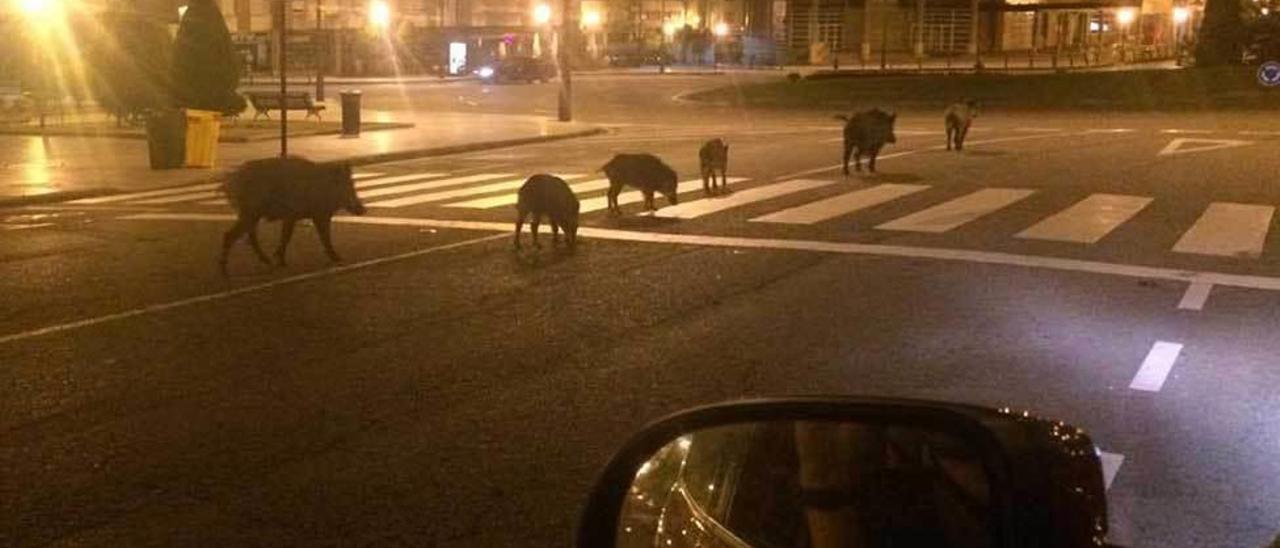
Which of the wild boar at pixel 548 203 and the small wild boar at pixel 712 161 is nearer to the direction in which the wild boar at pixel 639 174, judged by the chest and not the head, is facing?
the small wild boar

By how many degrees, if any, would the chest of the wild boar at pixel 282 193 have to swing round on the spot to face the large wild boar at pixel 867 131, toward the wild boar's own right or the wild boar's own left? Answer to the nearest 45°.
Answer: approximately 45° to the wild boar's own left

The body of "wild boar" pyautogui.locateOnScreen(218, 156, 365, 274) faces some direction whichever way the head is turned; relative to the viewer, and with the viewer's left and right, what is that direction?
facing to the right of the viewer

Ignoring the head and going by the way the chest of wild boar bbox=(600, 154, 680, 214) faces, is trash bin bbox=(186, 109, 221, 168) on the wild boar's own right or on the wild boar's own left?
on the wild boar's own left

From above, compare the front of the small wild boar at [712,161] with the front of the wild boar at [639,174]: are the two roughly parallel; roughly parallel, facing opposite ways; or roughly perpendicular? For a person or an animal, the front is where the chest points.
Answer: roughly perpendicular

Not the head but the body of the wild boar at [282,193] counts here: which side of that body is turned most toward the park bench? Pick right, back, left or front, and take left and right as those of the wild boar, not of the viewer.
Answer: left

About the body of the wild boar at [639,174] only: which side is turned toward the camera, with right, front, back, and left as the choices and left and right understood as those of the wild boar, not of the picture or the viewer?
right

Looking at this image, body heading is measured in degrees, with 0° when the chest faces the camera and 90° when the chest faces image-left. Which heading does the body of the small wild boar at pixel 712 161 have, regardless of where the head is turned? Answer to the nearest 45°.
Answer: approximately 180°

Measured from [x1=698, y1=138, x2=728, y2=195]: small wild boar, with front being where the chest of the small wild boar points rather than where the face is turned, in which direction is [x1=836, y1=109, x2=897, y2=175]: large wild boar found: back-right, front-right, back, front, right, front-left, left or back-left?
front-right

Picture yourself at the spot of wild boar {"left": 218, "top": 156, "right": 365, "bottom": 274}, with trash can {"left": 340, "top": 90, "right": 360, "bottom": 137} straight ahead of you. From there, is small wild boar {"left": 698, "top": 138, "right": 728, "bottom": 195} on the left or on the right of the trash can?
right

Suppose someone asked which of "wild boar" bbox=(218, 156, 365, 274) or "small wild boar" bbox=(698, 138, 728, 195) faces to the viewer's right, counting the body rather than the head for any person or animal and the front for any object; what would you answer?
the wild boar

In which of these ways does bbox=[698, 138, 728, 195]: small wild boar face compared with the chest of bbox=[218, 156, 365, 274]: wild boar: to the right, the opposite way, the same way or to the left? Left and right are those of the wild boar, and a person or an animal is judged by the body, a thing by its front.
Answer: to the left

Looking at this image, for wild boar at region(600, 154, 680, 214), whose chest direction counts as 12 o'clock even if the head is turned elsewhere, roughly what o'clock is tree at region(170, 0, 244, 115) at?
The tree is roughly at 8 o'clock from the wild boar.
